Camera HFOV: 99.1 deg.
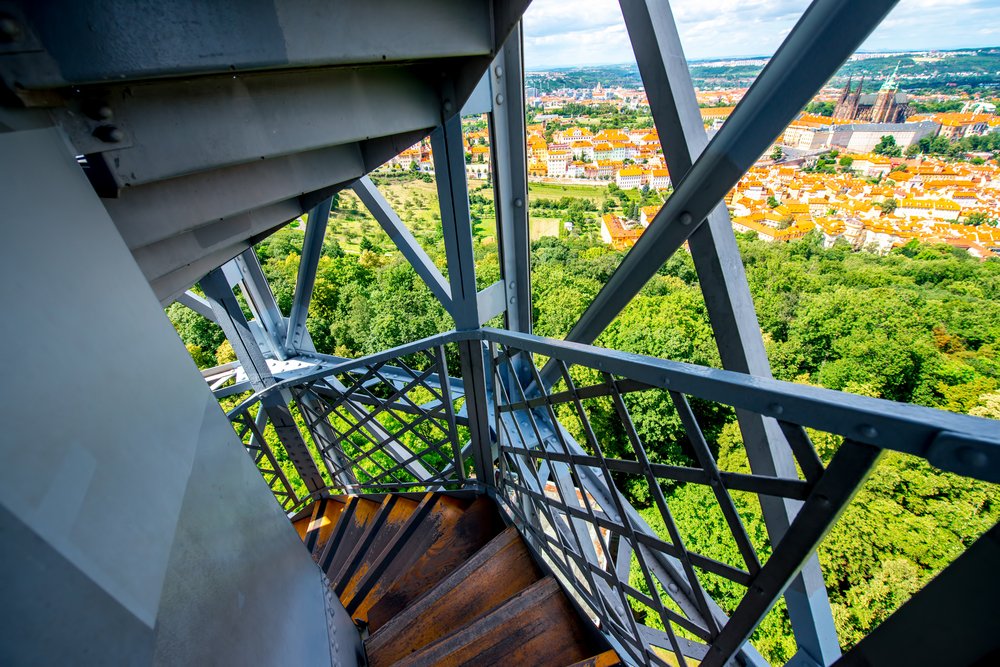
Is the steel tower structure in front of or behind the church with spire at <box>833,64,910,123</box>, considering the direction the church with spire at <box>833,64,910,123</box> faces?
in front

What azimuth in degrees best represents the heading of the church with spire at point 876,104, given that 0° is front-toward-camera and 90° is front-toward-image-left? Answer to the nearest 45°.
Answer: approximately 45°
